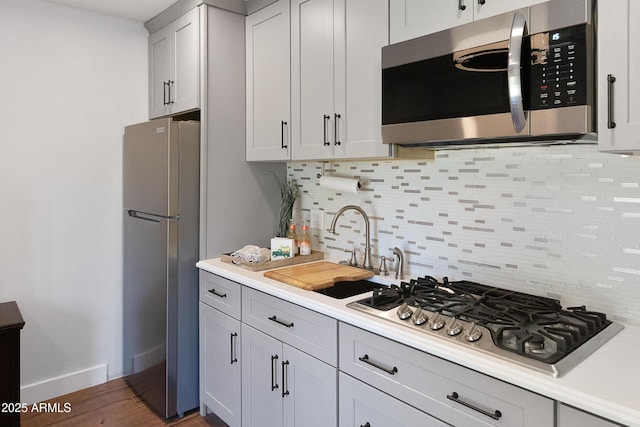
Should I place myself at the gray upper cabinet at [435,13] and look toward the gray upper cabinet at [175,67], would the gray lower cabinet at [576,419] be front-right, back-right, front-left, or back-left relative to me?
back-left

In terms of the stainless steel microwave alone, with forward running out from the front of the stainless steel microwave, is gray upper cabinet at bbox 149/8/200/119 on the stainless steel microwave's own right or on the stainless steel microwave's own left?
on the stainless steel microwave's own right

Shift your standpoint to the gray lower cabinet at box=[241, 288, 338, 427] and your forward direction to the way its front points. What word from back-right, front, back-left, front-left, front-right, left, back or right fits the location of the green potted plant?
back-right

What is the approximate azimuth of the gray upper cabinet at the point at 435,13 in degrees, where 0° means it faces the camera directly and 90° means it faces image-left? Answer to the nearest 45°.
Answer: approximately 45°

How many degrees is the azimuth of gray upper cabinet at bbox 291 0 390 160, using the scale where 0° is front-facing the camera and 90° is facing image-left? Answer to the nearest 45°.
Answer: approximately 45°

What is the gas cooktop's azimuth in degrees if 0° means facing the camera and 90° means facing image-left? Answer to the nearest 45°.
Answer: approximately 45°

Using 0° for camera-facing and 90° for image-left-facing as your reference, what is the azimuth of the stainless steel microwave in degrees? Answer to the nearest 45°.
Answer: approximately 45°

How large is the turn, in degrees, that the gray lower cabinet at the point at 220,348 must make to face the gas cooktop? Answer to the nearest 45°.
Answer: approximately 90° to its left
